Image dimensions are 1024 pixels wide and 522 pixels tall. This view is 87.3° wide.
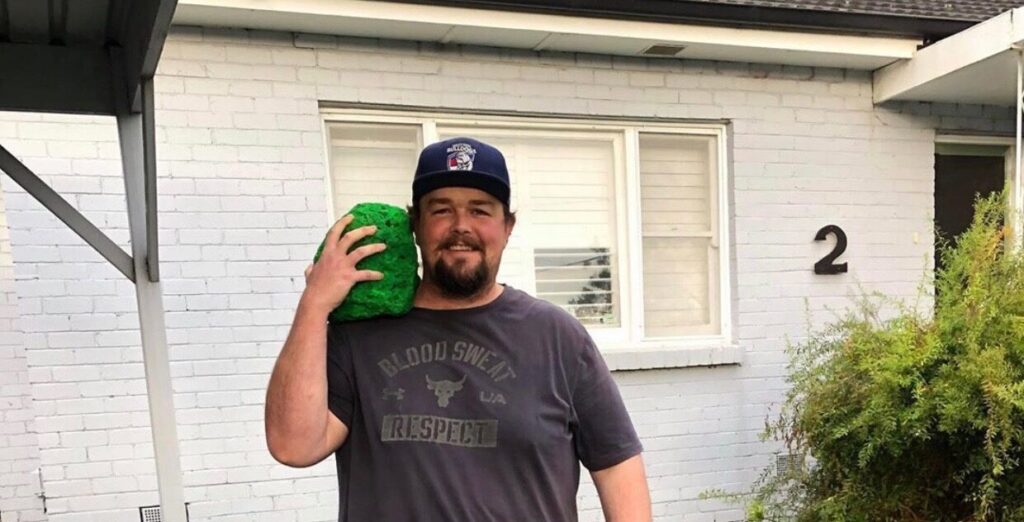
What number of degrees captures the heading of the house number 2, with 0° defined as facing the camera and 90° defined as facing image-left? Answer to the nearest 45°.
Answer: approximately 0°

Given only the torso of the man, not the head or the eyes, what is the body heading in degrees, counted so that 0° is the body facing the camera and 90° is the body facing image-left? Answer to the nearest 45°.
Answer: approximately 0°

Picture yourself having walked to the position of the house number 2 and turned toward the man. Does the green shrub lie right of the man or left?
left

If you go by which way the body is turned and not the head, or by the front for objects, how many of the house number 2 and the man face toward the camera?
2

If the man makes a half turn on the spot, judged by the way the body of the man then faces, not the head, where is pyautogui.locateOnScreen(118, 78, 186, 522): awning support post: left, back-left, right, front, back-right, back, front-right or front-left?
front-left

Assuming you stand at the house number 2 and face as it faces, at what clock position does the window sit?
The window is roughly at 2 o'clock from the house number 2.

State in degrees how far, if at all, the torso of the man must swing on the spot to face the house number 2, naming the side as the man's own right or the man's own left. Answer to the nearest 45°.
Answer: approximately 135° to the man's own left

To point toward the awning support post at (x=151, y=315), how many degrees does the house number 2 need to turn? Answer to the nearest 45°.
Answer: approximately 45° to its right
